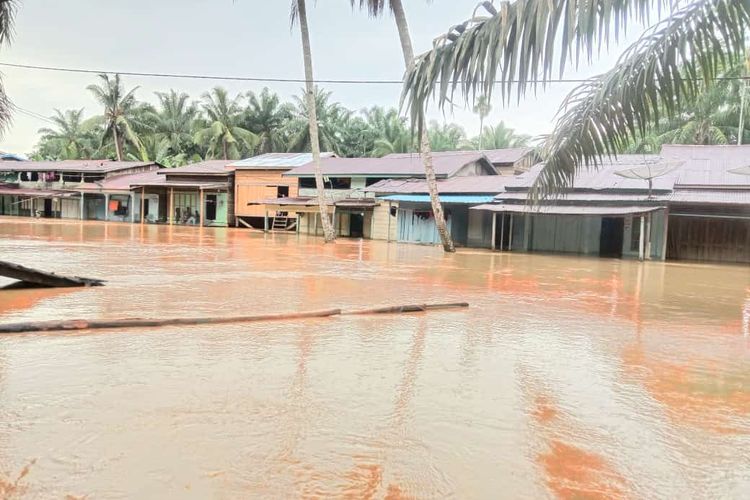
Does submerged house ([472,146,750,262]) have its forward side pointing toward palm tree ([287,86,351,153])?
no

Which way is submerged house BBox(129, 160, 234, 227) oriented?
toward the camera

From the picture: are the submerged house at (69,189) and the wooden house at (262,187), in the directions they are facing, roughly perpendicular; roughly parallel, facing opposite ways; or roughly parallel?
roughly parallel

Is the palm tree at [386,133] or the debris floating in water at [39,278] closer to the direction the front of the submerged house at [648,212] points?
the debris floating in water

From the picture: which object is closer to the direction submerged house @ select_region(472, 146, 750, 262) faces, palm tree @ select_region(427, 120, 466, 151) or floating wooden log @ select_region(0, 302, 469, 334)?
the floating wooden log

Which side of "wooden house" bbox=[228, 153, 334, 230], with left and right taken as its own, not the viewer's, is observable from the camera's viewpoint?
front

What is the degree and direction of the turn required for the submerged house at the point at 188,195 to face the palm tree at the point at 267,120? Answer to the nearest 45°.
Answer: approximately 135° to its left

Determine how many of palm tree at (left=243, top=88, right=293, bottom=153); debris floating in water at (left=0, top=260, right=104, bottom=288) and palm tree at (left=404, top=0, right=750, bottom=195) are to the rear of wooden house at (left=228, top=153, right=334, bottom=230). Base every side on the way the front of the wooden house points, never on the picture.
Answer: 1

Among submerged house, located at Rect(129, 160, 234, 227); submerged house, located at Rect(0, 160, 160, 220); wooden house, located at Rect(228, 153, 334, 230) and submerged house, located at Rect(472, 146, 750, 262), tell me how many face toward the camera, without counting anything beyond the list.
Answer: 4

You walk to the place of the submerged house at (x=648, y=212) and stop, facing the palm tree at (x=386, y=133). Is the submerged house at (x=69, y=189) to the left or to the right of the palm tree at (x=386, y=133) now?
left

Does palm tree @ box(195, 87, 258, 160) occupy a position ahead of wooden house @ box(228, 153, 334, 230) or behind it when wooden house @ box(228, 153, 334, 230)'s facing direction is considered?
behind

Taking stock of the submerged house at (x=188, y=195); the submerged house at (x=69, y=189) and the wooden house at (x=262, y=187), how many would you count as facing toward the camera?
3

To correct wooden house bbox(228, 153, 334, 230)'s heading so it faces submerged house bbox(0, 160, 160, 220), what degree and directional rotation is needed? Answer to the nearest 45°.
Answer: approximately 135° to its right

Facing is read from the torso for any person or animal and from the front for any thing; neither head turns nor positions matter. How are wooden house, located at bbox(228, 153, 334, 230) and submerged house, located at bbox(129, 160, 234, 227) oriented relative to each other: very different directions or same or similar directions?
same or similar directions

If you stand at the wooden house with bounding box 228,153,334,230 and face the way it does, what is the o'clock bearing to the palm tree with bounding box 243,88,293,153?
The palm tree is roughly at 6 o'clock from the wooden house.

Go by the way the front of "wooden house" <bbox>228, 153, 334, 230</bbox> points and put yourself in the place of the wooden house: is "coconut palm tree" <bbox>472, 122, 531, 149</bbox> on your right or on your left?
on your left

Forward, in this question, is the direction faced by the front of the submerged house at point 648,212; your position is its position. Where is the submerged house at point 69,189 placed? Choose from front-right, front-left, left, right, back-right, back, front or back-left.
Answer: right
